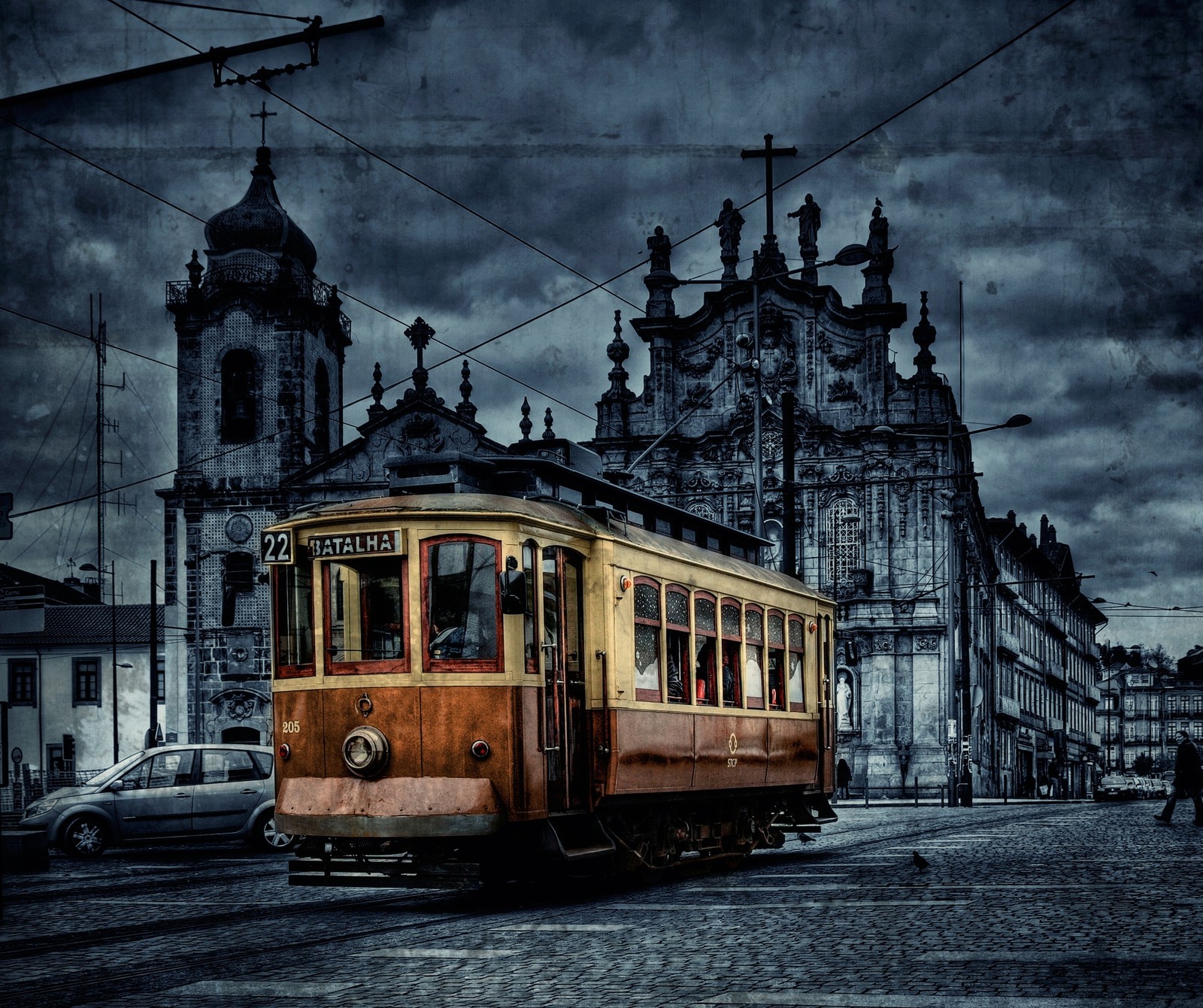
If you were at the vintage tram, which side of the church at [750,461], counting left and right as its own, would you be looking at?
front

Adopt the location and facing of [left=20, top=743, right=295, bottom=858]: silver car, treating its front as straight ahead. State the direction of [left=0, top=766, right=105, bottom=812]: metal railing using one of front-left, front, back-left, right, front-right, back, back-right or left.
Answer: right

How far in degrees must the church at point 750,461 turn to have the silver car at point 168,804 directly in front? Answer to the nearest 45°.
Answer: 0° — it already faces it

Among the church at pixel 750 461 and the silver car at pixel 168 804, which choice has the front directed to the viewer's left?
the silver car

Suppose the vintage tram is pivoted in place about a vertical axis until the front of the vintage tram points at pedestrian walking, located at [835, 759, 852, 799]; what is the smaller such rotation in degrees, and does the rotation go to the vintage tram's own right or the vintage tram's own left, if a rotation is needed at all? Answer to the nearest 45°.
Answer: approximately 135° to the vintage tram's own right

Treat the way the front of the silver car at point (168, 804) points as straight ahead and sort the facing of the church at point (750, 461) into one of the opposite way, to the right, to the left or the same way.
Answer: to the left

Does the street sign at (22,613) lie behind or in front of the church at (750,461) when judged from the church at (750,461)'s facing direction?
in front

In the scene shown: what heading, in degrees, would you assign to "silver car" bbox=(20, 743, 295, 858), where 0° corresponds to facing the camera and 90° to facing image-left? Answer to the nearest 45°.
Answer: approximately 90°

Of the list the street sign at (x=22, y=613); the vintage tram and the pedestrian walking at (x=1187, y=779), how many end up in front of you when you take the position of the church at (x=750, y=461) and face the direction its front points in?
3

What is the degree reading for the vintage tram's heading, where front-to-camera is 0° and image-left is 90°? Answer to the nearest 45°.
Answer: approximately 45°

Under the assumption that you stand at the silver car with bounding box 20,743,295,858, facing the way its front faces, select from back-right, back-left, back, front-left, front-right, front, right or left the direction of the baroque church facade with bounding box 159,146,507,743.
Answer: right

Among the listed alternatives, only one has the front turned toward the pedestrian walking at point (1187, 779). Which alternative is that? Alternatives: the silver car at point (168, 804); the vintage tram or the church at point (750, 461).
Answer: the church
